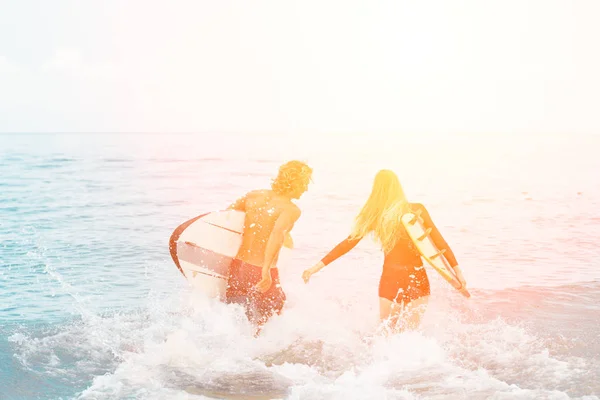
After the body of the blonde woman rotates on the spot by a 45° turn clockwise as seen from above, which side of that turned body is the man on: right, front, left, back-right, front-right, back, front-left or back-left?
back-left

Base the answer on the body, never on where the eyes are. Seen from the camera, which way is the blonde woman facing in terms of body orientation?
away from the camera

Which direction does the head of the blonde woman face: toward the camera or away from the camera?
away from the camera

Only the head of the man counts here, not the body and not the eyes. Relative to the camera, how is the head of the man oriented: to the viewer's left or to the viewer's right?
to the viewer's right
